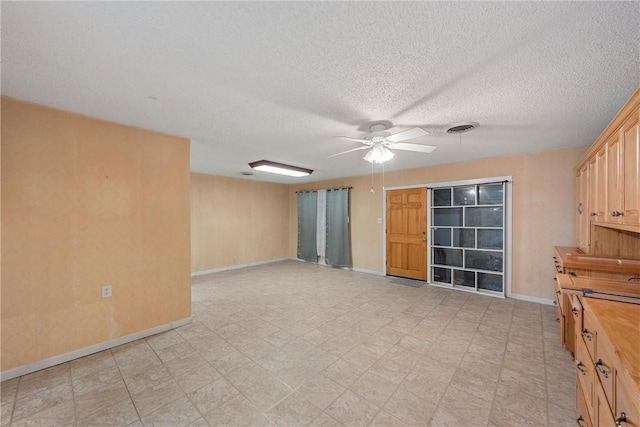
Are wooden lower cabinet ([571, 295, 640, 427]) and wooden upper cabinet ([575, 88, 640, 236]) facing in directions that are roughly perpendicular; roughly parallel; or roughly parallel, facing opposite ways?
roughly parallel

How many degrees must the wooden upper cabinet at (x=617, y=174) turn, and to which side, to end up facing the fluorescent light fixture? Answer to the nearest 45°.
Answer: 0° — it already faces it

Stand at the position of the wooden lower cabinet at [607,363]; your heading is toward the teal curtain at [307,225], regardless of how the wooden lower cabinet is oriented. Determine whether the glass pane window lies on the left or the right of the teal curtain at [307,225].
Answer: right

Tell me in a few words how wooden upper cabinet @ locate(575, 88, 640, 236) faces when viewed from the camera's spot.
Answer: facing to the left of the viewer

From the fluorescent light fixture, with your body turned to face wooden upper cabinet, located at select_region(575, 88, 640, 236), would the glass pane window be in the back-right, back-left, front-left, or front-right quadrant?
front-left

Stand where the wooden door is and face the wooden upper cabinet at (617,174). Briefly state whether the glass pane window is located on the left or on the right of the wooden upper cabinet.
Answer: left

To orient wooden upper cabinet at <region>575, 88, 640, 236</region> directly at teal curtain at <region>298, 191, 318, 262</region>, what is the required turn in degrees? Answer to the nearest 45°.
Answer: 0° — it already faces it

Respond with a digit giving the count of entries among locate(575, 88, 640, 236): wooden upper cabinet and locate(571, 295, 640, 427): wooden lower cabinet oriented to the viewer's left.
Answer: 2

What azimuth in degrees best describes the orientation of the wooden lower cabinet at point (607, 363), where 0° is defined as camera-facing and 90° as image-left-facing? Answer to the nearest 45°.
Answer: approximately 90°

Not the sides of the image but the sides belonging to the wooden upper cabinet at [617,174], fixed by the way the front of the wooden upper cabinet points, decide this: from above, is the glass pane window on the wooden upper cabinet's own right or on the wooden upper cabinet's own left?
on the wooden upper cabinet's own right

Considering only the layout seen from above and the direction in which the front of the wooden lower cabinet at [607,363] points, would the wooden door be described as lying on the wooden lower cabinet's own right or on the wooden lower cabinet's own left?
on the wooden lower cabinet's own right
